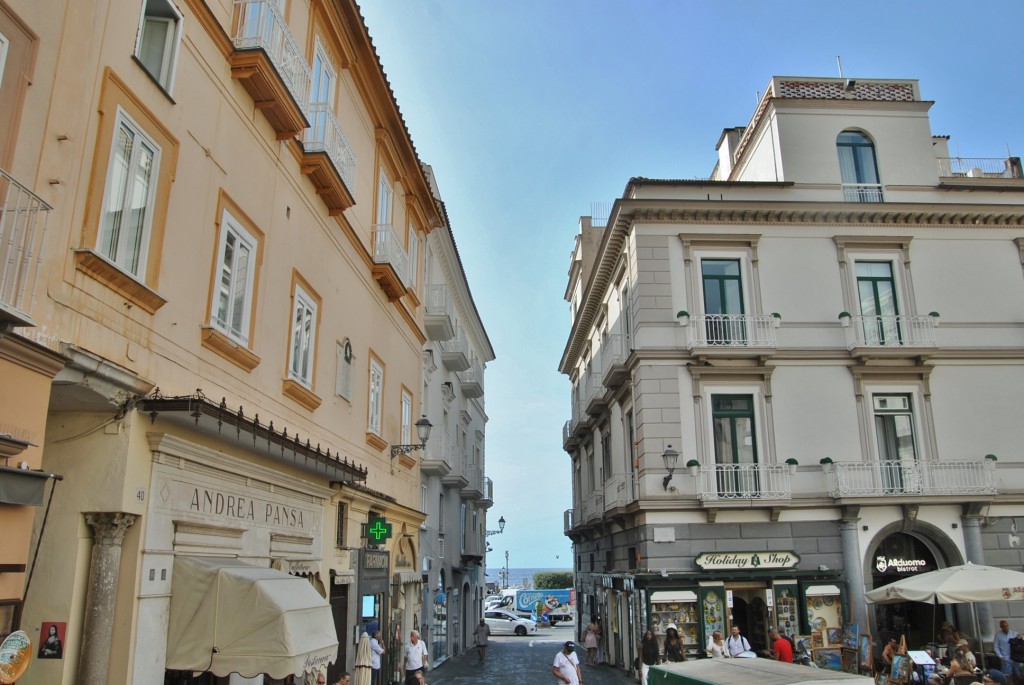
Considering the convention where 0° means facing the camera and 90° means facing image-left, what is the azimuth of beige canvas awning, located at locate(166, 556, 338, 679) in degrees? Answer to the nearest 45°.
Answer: approximately 315°

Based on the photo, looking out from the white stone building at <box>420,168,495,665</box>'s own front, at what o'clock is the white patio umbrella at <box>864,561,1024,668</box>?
The white patio umbrella is roughly at 2 o'clock from the white stone building.

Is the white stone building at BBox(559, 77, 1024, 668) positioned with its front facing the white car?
no

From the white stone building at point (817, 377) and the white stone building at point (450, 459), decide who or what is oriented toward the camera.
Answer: the white stone building at point (817, 377)

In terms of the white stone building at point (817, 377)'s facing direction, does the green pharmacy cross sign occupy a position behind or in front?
in front

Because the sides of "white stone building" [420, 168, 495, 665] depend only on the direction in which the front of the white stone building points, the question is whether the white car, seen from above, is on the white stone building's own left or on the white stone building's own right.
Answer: on the white stone building's own left

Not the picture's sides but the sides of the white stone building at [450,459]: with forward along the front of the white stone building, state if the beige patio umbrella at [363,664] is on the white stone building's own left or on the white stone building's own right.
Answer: on the white stone building's own right

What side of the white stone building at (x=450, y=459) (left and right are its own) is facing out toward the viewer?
right

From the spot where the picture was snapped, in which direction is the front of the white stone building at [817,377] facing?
facing the viewer

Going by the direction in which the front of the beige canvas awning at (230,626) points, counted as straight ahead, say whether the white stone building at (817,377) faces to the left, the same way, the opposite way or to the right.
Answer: to the right

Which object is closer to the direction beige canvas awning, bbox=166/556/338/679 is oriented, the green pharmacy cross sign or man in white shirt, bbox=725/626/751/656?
the man in white shirt

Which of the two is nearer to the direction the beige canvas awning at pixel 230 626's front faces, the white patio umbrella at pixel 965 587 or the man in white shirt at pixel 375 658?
the white patio umbrella

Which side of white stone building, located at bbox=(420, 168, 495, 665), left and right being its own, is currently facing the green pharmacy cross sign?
right

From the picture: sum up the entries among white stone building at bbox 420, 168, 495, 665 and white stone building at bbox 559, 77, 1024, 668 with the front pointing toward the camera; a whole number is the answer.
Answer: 1

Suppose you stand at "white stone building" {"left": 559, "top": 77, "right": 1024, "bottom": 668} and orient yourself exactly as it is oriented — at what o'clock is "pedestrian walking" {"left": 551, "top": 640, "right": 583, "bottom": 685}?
The pedestrian walking is roughly at 1 o'clock from the white stone building.
